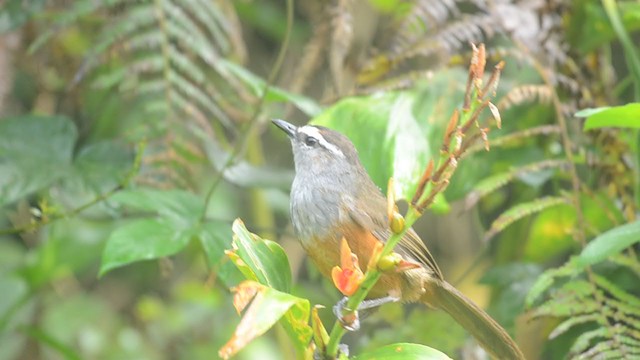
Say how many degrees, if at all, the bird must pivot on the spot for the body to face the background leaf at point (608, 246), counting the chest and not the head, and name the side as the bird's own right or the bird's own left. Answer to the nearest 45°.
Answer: approximately 180°

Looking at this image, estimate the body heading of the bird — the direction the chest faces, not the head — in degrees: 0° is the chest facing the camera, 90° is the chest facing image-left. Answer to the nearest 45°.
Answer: approximately 90°

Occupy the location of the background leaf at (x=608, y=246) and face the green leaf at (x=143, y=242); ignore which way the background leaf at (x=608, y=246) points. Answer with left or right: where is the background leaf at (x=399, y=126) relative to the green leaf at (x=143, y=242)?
right

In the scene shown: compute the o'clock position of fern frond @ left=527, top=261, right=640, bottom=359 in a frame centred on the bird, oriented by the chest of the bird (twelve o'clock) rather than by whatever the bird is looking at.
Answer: The fern frond is roughly at 6 o'clock from the bird.

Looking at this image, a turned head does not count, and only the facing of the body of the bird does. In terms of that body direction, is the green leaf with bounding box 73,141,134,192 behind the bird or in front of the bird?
in front

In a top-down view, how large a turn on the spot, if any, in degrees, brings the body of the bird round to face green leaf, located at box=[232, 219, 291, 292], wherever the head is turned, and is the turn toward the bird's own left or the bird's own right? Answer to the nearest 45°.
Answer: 0° — it already faces it

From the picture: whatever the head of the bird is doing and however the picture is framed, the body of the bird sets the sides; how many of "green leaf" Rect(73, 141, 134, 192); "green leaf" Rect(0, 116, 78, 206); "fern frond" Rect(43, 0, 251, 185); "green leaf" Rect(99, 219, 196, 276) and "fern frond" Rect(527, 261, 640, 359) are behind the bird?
1

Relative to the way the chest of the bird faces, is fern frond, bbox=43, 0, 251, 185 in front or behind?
in front

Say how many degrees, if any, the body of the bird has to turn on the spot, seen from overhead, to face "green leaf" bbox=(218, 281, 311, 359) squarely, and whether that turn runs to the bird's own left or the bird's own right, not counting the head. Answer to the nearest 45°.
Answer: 0° — it already faces it

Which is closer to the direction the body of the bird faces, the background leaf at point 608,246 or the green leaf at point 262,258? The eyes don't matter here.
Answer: the green leaf

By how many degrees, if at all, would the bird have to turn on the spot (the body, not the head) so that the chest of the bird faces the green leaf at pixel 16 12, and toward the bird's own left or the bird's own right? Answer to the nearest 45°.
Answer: approximately 90° to the bird's own right
